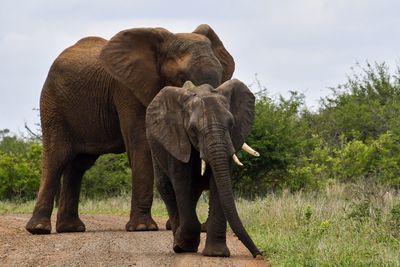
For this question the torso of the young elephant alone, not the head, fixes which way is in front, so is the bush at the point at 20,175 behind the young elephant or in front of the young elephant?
behind

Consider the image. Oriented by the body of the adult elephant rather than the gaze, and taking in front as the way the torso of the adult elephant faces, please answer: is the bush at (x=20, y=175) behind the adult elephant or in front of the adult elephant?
behind

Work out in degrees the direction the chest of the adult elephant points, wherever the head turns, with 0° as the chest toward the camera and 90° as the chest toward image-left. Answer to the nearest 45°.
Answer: approximately 315°

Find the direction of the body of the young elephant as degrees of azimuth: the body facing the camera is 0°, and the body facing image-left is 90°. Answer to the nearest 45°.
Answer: approximately 315°

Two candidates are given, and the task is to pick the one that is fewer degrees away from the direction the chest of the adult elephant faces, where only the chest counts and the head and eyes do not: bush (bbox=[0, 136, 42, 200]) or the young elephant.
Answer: the young elephant
